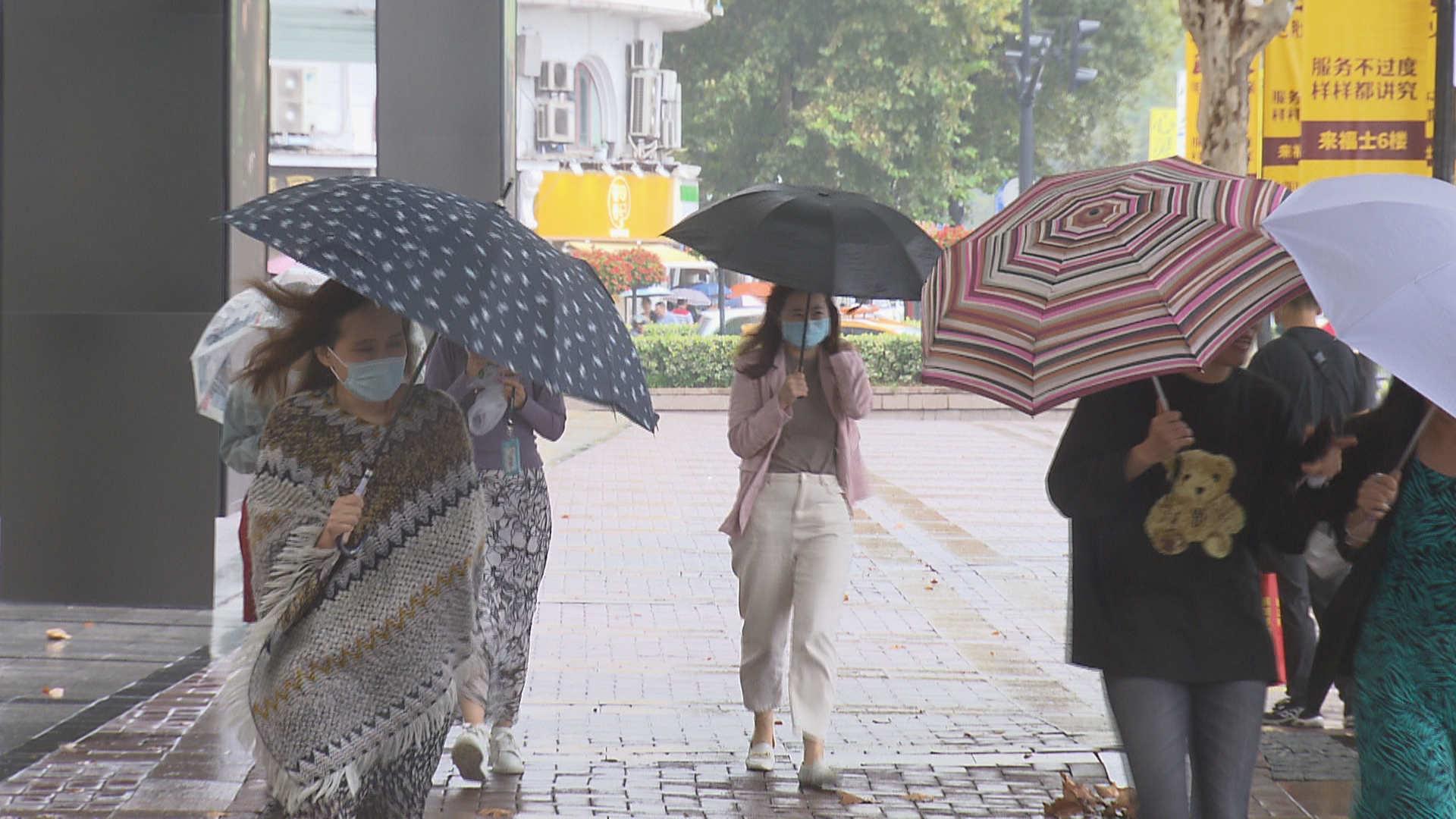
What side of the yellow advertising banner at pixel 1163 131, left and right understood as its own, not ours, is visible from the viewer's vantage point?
front

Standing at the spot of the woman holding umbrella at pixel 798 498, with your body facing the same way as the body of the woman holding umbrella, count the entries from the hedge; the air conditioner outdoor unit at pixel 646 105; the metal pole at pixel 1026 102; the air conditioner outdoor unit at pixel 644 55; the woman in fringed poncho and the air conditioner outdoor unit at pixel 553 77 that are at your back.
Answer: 5

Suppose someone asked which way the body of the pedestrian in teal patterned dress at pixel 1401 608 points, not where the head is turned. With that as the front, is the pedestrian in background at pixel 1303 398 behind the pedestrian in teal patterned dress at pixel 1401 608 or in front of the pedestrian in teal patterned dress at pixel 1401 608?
behind

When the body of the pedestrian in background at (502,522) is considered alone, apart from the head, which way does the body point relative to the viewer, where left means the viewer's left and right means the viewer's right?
facing the viewer

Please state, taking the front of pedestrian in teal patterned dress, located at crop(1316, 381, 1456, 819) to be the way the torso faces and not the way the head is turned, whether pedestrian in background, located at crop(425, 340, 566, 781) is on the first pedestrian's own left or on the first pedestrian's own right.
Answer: on the first pedestrian's own right

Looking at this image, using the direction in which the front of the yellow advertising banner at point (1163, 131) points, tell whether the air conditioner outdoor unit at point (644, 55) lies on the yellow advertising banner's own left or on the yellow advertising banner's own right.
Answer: on the yellow advertising banner's own right

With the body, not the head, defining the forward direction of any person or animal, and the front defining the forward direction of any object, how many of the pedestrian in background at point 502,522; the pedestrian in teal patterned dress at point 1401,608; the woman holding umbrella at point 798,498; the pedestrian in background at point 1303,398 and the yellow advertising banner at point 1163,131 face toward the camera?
4

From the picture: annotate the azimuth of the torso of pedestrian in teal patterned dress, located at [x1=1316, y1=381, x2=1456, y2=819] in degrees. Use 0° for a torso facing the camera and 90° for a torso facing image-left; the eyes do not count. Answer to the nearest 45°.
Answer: approximately 0°

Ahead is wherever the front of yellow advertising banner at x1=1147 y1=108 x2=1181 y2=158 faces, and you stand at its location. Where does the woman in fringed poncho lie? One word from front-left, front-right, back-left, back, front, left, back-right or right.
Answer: front

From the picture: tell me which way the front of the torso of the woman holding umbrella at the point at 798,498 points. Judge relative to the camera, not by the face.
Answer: toward the camera

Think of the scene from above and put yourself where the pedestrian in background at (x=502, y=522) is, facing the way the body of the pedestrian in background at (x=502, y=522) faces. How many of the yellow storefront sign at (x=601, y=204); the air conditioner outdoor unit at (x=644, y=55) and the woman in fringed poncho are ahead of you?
1
